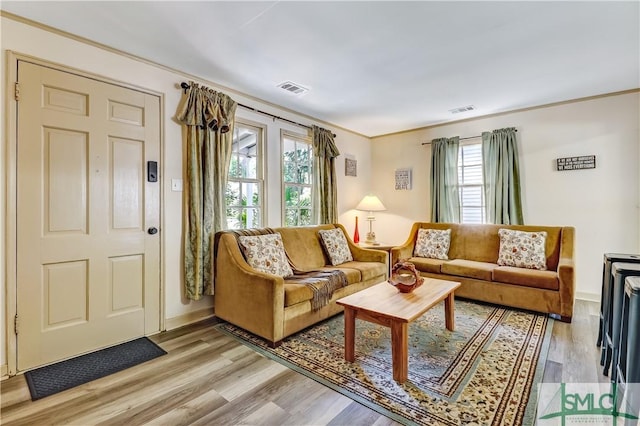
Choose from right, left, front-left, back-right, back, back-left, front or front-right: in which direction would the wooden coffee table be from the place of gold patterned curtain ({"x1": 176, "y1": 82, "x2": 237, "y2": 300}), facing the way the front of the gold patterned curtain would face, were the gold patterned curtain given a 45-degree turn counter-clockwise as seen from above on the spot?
front-right

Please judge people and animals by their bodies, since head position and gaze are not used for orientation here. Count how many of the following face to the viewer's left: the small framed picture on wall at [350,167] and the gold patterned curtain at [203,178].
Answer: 0

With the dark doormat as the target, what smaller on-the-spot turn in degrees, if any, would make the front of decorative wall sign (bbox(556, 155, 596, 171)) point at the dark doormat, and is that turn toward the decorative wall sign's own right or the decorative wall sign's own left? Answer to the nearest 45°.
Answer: approximately 45° to the decorative wall sign's own right

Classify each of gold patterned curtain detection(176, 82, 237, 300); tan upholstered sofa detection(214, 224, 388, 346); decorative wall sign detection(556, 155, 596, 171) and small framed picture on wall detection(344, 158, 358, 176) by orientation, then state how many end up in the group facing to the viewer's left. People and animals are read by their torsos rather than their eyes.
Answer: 0

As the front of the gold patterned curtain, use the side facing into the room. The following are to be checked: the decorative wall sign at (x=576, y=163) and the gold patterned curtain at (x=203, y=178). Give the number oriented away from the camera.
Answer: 0

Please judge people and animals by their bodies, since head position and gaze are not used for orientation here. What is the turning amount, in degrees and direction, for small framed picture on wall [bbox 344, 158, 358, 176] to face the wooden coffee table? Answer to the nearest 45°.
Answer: approximately 45° to its right

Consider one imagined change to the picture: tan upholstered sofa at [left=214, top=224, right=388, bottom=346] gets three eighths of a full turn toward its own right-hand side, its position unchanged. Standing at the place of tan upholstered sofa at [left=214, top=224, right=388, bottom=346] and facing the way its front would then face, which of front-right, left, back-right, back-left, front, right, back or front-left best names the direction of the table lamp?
back-right

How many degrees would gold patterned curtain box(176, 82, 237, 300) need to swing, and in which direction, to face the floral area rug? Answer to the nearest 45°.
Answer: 0° — it already faces it

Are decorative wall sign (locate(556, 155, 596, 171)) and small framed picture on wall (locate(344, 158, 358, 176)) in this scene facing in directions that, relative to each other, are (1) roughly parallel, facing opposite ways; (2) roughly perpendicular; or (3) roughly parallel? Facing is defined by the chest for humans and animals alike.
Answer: roughly perpendicular

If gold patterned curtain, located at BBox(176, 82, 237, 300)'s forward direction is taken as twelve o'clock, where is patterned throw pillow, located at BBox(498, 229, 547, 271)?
The patterned throw pillow is roughly at 11 o'clock from the gold patterned curtain.

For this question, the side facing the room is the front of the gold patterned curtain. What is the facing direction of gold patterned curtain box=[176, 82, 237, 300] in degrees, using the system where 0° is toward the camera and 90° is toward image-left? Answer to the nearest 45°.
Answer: approximately 315°

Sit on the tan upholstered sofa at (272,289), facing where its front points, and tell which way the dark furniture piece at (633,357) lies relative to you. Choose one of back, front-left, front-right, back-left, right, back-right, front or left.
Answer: front

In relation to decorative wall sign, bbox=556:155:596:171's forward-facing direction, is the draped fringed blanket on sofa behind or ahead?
ahead

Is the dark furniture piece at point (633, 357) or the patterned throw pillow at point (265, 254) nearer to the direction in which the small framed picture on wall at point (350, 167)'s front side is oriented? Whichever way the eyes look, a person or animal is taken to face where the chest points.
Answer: the dark furniture piece

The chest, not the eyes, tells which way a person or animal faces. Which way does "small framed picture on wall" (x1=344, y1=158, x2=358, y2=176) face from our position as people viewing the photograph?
facing the viewer and to the right of the viewer

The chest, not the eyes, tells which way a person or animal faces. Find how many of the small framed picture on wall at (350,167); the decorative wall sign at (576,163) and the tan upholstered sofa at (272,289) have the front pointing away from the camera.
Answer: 0

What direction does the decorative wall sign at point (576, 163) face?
toward the camera
